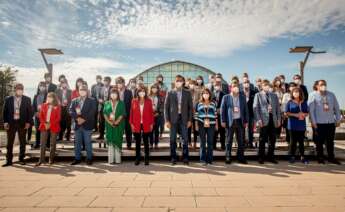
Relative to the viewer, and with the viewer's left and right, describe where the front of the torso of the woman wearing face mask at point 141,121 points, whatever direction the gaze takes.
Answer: facing the viewer

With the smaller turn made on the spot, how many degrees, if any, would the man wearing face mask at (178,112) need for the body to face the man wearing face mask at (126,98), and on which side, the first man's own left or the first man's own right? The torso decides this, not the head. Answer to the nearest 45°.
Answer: approximately 135° to the first man's own right

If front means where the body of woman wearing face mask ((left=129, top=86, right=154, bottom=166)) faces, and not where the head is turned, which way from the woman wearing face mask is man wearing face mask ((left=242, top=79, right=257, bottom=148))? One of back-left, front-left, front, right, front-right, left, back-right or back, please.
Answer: left

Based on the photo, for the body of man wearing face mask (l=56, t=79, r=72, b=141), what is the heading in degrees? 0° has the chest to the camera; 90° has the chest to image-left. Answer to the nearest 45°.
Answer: approximately 0°

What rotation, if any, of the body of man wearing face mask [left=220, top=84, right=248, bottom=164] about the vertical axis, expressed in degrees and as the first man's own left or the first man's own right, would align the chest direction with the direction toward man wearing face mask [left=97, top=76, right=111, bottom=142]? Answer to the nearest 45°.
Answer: approximately 90° to the first man's own right

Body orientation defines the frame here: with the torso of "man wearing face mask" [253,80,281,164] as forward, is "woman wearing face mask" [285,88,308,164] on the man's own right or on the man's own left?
on the man's own left

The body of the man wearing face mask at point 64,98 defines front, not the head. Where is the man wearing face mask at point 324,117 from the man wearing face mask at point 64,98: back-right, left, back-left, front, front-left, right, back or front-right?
front-left

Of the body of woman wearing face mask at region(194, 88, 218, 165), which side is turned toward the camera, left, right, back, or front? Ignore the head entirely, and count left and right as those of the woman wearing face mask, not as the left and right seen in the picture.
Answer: front

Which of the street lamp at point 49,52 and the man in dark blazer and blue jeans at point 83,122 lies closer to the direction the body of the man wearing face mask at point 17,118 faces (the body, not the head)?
the man in dark blazer and blue jeans

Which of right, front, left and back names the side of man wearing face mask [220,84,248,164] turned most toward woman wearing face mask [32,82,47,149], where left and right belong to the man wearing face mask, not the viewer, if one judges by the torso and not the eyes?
right

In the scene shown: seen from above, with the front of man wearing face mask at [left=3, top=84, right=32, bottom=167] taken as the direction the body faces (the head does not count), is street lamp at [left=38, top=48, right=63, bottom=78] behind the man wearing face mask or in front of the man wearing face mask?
behind

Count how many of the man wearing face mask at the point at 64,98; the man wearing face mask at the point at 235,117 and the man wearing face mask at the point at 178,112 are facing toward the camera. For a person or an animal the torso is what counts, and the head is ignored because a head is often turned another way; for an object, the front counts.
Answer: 3

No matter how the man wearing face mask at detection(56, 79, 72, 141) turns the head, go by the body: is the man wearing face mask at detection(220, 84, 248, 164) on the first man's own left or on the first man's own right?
on the first man's own left

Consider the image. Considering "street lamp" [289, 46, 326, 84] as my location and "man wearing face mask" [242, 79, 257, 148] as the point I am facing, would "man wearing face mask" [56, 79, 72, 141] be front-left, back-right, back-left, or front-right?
front-right

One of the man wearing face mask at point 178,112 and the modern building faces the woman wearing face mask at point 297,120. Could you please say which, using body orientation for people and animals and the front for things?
the modern building

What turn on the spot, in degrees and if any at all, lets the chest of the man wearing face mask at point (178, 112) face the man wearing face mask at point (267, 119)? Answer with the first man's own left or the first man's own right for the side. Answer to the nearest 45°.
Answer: approximately 90° to the first man's own left

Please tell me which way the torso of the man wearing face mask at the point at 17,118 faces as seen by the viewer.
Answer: toward the camera

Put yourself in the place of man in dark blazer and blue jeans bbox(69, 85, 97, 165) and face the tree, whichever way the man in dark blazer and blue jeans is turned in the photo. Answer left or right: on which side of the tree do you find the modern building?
right

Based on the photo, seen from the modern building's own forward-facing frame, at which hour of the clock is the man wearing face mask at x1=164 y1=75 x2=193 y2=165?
The man wearing face mask is roughly at 12 o'clock from the modern building.
